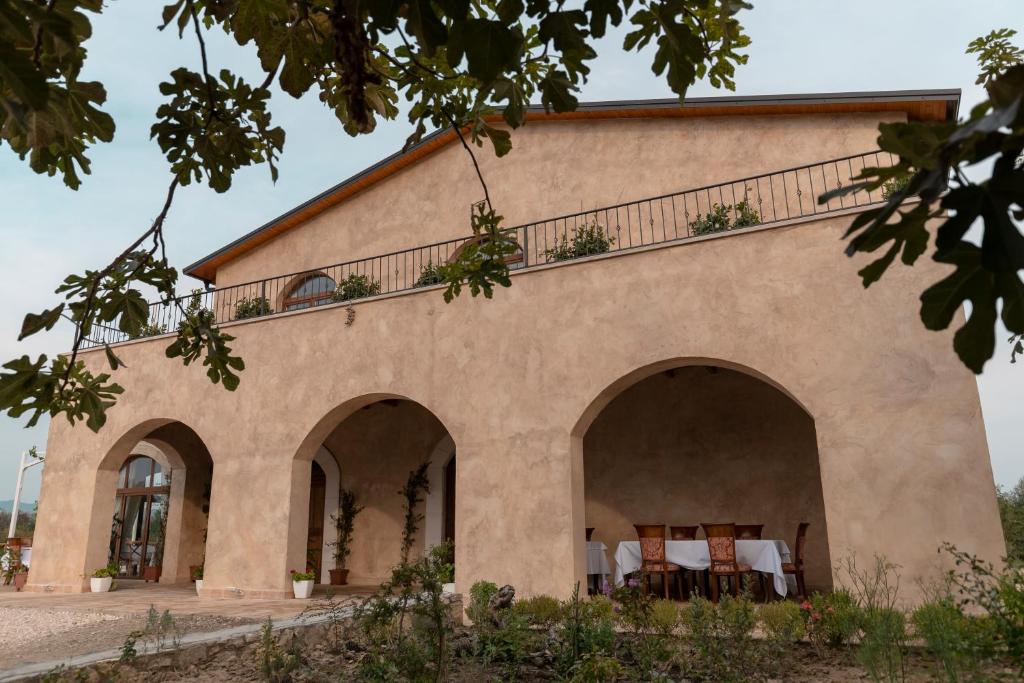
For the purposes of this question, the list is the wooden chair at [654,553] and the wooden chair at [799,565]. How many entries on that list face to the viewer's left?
1

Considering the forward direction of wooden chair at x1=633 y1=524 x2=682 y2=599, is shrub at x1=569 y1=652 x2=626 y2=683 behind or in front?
behind

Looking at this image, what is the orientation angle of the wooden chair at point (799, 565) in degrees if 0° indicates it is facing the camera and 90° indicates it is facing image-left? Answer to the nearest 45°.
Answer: approximately 90°

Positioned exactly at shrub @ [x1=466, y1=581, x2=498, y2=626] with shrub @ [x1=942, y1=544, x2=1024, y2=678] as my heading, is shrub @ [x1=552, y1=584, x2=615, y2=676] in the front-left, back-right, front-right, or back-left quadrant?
front-right

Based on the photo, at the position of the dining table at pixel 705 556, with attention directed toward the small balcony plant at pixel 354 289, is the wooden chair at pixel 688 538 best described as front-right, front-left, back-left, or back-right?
front-right

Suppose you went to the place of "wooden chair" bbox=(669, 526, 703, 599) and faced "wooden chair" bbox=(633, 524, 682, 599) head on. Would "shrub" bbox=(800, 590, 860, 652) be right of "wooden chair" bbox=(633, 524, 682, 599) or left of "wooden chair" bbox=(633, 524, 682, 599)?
left

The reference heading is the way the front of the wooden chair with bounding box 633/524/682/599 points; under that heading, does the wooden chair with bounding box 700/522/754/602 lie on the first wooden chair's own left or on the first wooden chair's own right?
on the first wooden chair's own right

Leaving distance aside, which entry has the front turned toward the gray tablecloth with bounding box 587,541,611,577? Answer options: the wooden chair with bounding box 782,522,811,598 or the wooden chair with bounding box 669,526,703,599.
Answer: the wooden chair with bounding box 782,522,811,598

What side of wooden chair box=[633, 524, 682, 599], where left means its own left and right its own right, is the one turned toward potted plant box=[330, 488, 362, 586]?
left

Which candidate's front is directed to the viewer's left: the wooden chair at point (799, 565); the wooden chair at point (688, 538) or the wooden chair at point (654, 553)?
the wooden chair at point (799, 565)

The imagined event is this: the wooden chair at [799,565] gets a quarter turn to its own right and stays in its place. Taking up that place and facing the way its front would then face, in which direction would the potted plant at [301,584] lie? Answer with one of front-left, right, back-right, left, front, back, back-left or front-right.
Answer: left

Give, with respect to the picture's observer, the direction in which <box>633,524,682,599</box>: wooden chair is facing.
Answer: facing away from the viewer and to the right of the viewer

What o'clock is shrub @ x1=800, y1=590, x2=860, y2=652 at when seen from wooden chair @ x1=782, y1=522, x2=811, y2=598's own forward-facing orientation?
The shrub is roughly at 9 o'clock from the wooden chair.

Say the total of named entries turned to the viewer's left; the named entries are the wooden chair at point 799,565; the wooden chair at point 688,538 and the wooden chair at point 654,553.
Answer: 1

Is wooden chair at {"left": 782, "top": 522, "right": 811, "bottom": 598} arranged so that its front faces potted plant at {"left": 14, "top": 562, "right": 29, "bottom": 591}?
yes

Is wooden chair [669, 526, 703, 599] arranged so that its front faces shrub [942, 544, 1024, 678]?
no
